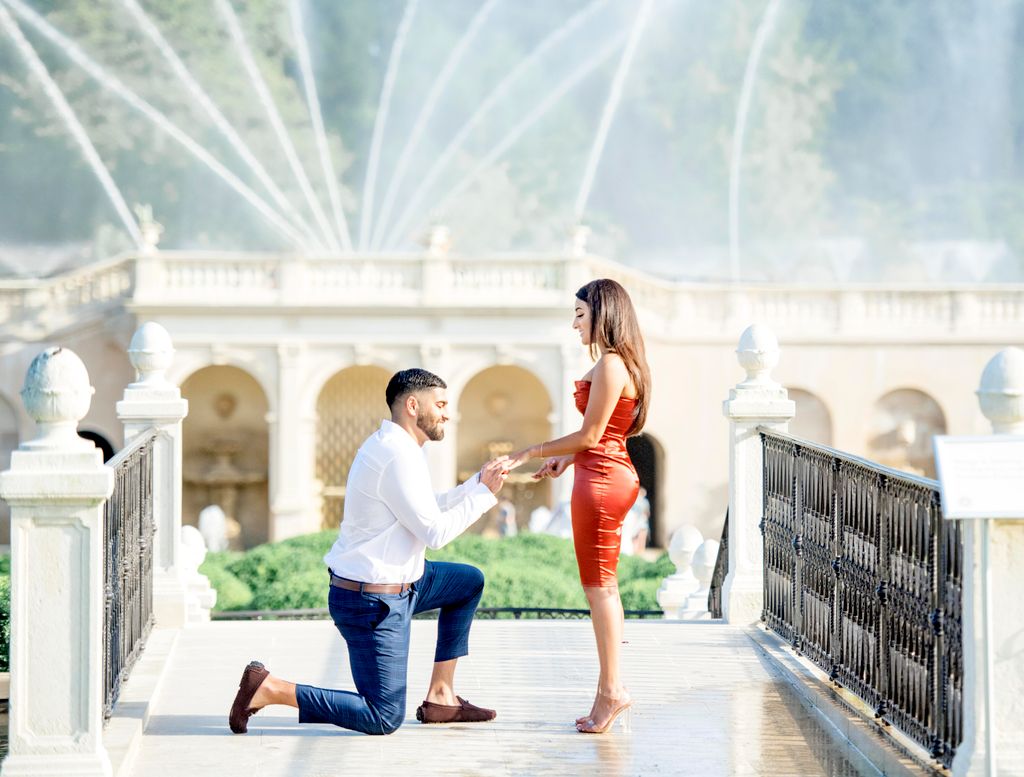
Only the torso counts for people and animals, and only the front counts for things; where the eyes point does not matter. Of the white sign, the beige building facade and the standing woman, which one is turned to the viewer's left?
the standing woman

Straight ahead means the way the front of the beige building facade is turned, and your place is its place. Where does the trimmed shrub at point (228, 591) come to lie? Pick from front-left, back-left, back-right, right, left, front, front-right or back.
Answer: front

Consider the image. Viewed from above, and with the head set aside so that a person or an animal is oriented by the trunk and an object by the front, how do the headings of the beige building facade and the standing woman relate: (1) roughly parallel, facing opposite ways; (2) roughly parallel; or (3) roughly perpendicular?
roughly perpendicular

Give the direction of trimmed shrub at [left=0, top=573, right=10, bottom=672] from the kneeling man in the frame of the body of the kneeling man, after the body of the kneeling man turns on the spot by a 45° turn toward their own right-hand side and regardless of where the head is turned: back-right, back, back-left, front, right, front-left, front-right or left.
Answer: back

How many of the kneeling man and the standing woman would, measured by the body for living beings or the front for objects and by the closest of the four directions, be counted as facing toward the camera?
0

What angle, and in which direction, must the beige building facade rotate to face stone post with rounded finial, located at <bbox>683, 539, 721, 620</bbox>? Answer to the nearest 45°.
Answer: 0° — it already faces it

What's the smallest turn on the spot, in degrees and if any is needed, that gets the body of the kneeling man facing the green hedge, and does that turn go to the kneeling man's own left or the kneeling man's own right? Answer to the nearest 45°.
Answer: approximately 90° to the kneeling man's own left

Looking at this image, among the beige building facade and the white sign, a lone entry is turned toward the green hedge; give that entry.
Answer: the beige building facade

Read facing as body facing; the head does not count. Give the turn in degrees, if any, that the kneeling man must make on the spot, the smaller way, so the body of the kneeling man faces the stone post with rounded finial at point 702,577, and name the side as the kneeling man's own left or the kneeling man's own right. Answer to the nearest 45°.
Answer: approximately 45° to the kneeling man's own left

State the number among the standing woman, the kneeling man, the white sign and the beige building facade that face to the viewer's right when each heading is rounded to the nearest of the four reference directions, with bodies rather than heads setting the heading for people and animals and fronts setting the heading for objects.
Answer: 1

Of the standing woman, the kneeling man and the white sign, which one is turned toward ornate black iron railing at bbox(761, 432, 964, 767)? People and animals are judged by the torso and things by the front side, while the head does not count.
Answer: the kneeling man

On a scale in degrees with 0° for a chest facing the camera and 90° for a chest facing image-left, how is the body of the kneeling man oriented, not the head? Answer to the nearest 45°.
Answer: approximately 270°

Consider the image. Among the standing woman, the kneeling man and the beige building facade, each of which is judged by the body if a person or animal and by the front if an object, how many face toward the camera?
1

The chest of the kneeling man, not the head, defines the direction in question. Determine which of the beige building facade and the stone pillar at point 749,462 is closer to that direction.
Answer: the stone pillar

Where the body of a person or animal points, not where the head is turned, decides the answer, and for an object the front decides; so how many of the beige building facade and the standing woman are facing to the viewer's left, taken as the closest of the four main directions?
1

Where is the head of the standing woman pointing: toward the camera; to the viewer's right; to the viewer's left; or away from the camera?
to the viewer's left

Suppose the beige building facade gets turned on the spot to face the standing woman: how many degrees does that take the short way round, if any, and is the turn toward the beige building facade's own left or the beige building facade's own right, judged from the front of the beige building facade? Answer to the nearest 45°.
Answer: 0° — it already faces them

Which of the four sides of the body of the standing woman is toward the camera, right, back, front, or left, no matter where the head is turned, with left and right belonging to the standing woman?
left

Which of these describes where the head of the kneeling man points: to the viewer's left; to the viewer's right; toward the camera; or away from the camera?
to the viewer's right

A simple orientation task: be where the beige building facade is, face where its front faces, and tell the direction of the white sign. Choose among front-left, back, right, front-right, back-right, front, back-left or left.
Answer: front
